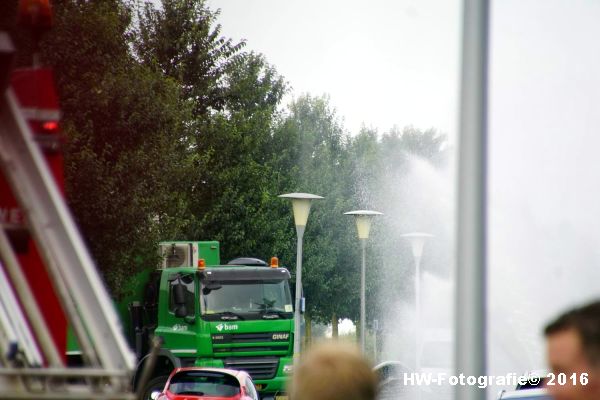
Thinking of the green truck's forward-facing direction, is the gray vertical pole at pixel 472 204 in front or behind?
in front

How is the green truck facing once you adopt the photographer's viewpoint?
facing the viewer and to the right of the viewer
